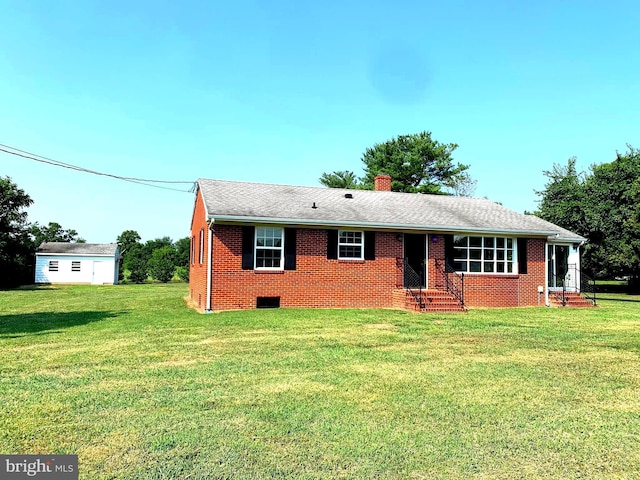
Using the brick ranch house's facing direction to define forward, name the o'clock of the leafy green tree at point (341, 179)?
The leafy green tree is roughly at 6 o'clock from the brick ranch house.

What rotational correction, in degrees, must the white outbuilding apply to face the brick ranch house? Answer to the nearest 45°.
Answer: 0° — it already faces it

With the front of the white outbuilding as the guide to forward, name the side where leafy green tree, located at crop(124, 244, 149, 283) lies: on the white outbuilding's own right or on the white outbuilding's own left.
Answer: on the white outbuilding's own left

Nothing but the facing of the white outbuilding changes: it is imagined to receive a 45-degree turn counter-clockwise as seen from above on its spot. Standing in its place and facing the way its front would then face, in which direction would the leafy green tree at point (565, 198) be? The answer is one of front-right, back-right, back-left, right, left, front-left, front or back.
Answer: front

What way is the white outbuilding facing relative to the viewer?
toward the camera

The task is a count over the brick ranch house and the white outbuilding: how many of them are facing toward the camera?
2

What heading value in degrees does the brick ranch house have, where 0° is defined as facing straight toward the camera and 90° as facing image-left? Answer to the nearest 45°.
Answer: approximately 0°

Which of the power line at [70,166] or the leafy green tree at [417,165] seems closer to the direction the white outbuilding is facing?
the power line

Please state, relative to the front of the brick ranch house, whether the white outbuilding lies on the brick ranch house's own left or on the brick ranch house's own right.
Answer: on the brick ranch house's own right

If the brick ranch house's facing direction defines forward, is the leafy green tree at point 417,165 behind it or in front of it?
behind
